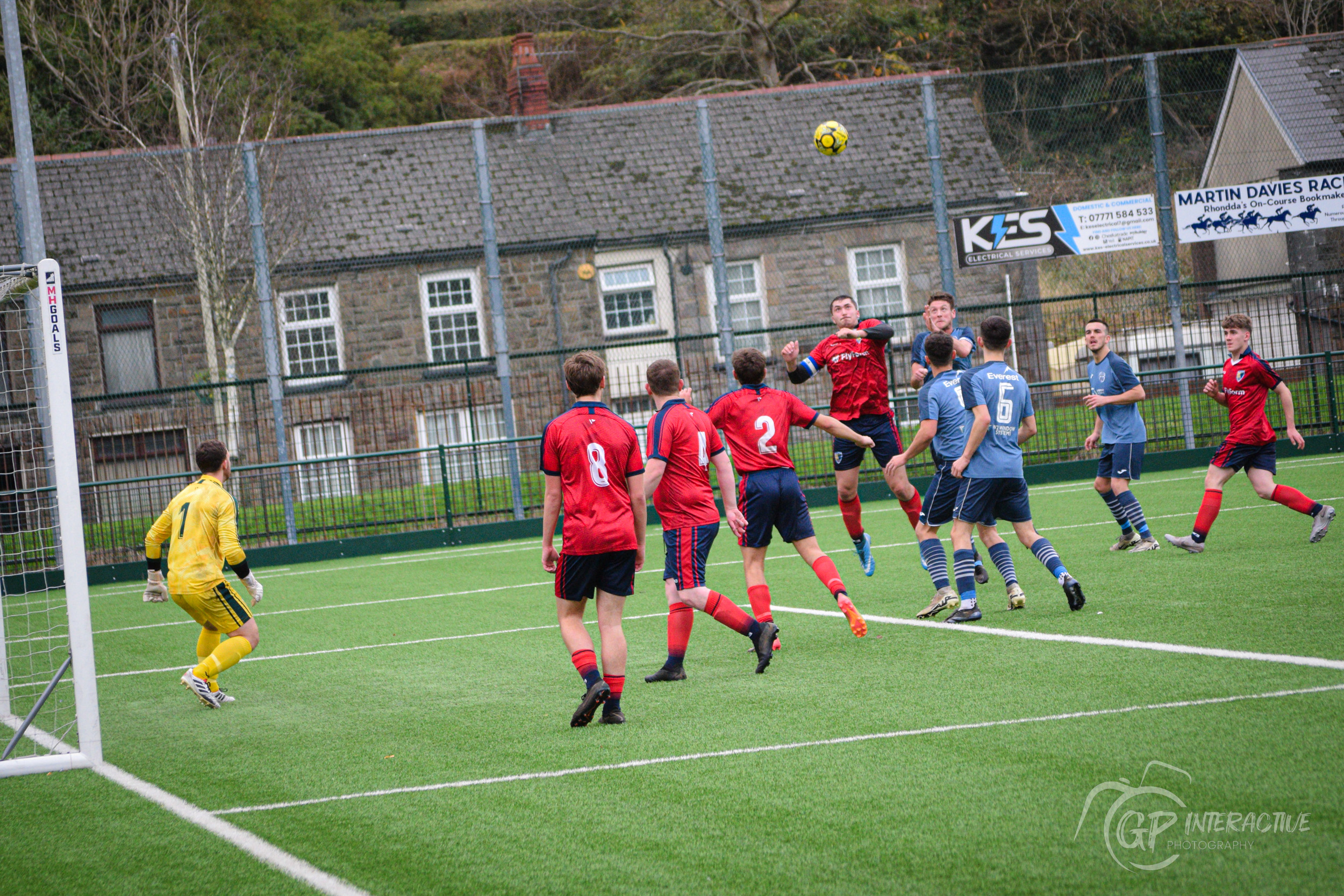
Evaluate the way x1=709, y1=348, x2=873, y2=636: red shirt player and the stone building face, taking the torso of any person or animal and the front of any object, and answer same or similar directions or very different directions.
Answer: very different directions

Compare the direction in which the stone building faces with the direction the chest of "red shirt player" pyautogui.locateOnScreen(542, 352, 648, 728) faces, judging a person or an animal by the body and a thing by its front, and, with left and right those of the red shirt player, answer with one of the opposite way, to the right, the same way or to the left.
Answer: the opposite way

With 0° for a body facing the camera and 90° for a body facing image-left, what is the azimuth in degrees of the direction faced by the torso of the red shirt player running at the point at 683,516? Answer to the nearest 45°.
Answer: approximately 135°

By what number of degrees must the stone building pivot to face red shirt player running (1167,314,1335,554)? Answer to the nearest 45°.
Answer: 0° — it already faces them

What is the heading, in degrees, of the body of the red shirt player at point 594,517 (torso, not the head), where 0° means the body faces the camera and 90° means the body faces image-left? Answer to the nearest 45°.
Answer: approximately 180°

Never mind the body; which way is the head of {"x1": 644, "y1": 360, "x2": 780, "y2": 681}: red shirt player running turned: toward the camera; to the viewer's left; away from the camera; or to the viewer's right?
away from the camera

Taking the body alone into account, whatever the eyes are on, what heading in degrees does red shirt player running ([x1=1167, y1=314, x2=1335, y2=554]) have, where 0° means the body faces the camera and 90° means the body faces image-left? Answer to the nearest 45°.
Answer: approximately 45°

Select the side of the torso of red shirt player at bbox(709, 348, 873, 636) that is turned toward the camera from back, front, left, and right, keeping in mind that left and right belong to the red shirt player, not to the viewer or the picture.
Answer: back
